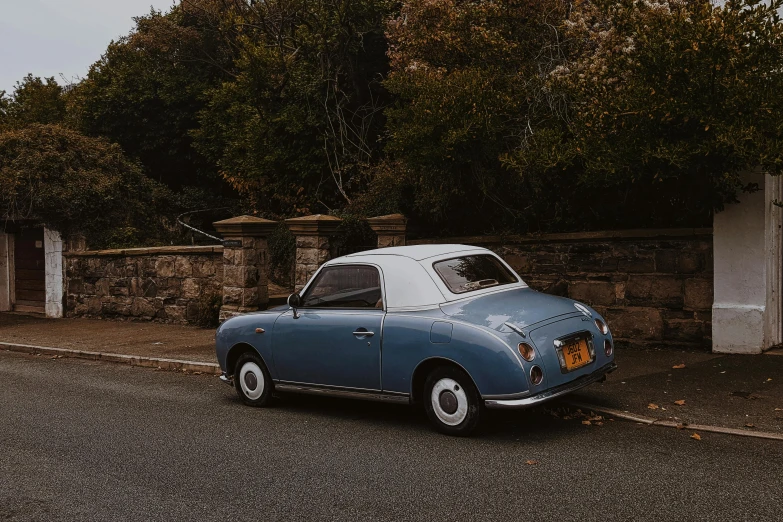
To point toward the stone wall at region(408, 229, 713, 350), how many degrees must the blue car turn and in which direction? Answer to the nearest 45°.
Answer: approximately 90° to its right

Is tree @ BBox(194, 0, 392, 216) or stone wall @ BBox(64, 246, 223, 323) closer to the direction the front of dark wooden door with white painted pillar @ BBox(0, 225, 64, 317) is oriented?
the stone wall

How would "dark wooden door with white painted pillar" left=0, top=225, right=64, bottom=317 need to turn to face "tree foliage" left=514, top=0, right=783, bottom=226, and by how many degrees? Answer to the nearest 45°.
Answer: approximately 45° to its left

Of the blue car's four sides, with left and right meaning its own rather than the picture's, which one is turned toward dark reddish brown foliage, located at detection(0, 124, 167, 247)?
front

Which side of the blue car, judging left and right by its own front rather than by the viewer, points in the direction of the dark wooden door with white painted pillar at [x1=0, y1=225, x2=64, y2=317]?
front

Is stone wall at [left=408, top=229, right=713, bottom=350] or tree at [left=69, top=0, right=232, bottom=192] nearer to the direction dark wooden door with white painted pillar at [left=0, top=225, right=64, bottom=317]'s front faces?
the stone wall

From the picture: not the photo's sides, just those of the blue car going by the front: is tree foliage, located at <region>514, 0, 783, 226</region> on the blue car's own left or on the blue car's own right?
on the blue car's own right

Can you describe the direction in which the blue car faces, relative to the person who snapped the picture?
facing away from the viewer and to the left of the viewer

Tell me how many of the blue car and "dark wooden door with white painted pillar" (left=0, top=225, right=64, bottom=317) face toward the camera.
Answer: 1

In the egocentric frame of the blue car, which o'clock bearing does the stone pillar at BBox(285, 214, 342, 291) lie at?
The stone pillar is roughly at 1 o'clock from the blue car.

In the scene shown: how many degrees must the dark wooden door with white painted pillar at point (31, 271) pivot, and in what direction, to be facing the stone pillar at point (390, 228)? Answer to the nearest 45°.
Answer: approximately 45° to its left

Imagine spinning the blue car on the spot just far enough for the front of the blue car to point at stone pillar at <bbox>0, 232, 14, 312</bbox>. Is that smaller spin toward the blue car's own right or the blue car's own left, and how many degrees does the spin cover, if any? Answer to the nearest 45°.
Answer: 0° — it already faces it

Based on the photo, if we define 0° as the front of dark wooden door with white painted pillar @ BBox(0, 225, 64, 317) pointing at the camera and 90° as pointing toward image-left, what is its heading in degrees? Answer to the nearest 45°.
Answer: approximately 0°

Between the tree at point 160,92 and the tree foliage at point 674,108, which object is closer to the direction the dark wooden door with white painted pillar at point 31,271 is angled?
the tree foliage

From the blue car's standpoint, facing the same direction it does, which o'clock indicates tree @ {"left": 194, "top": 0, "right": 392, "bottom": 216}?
The tree is roughly at 1 o'clock from the blue car.
